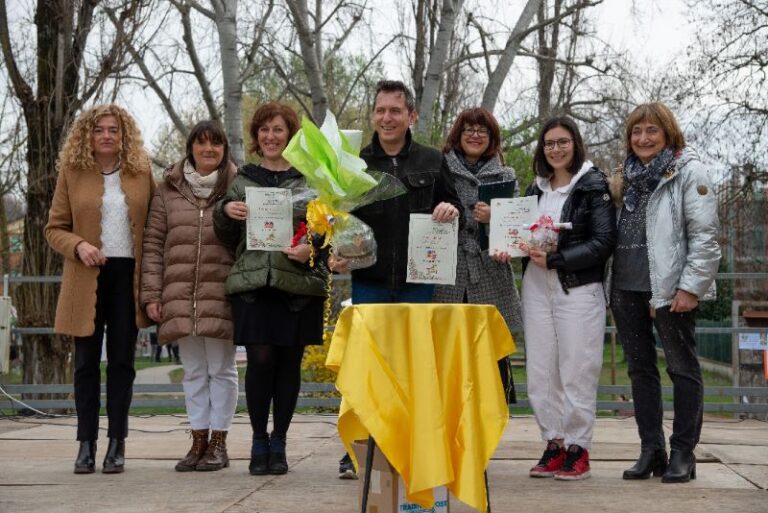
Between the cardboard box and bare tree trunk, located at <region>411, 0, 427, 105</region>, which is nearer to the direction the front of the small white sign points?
the cardboard box

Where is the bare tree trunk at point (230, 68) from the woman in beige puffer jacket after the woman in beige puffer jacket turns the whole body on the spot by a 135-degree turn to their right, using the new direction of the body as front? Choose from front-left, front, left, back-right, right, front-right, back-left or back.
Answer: front-right

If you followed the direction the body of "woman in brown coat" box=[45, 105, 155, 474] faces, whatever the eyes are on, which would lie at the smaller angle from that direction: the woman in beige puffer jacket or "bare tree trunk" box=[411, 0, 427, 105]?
the woman in beige puffer jacket

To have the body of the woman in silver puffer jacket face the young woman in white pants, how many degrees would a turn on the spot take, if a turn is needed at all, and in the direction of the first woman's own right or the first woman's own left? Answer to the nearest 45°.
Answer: approximately 45° to the first woman's own right

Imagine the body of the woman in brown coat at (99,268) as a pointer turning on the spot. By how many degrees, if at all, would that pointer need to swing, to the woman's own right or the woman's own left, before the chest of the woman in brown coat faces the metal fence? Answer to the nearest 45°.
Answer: approximately 135° to the woman's own left

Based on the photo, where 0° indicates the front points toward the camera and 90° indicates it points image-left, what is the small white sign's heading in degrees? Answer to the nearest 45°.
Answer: approximately 0°

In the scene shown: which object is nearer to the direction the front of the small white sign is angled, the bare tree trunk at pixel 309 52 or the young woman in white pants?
the young woman in white pants

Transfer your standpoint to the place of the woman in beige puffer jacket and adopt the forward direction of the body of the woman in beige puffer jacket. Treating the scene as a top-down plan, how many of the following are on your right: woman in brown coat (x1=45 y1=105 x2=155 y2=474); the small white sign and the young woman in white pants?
1

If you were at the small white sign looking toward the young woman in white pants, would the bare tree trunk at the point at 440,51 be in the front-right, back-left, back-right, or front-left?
back-right

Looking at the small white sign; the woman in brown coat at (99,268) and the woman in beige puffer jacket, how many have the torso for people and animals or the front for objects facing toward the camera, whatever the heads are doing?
3

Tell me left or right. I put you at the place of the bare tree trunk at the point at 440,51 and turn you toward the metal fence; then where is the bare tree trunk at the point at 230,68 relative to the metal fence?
right

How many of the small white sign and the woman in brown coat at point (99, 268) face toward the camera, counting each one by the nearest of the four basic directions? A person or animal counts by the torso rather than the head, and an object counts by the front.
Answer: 2
